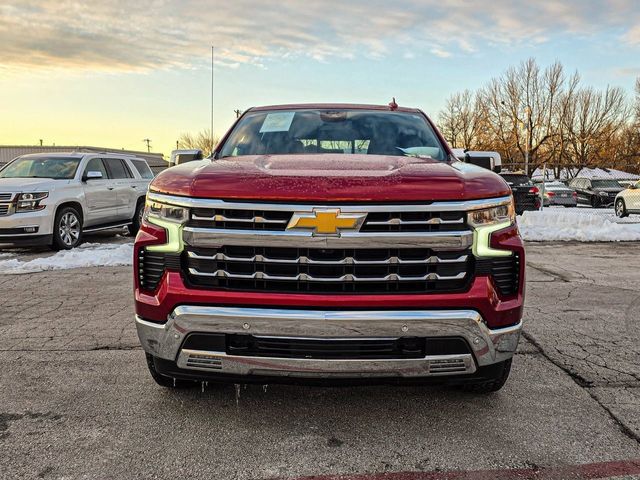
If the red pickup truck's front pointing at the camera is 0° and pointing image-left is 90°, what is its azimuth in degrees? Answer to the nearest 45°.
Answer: approximately 0°

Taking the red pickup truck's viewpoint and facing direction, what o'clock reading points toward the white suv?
The white suv is roughly at 5 o'clock from the red pickup truck.

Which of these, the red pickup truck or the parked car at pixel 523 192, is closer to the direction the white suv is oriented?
the red pickup truck

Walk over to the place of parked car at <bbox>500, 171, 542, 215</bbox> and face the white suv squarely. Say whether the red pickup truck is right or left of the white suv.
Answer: left

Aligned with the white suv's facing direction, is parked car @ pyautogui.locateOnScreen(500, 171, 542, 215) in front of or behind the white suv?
behind

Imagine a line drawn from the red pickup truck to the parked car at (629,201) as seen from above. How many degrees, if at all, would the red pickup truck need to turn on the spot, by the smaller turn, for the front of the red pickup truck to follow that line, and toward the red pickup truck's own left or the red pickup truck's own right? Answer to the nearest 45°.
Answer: approximately 135° to the red pickup truck's own left

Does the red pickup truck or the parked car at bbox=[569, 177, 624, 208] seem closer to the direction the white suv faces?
the red pickup truck

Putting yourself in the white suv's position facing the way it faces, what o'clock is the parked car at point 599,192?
The parked car is roughly at 7 o'clock from the white suv.
